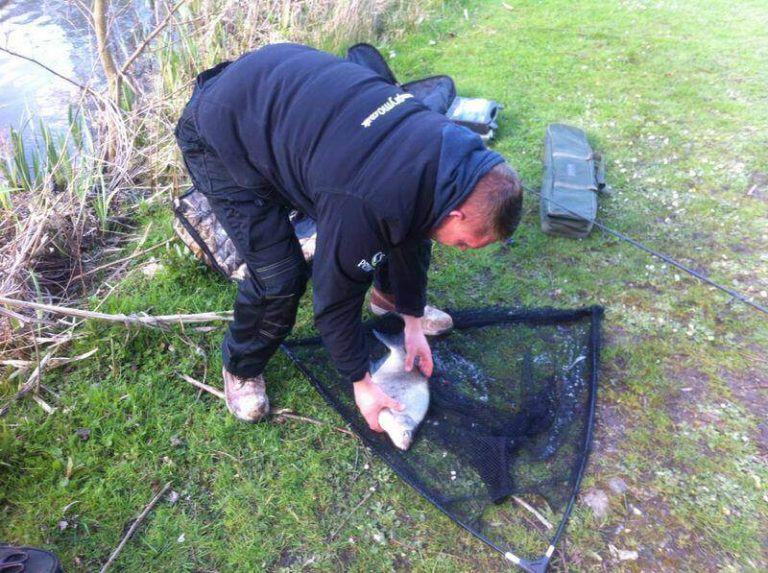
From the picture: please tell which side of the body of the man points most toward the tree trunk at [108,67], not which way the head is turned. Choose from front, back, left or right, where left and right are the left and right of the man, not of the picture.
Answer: back

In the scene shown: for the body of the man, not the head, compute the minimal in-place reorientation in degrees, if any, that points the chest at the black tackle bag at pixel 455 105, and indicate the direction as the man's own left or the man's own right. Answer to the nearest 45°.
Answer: approximately 135° to the man's own left

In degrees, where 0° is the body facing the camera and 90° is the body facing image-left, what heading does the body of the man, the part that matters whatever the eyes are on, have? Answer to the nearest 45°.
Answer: approximately 315°

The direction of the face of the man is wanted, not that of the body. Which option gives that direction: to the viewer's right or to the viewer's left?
to the viewer's right
